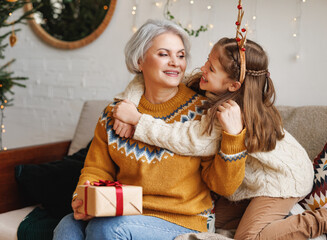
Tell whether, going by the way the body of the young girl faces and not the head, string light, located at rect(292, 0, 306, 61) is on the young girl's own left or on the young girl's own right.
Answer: on the young girl's own right

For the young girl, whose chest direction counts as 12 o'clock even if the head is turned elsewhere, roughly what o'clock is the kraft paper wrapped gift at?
The kraft paper wrapped gift is roughly at 11 o'clock from the young girl.

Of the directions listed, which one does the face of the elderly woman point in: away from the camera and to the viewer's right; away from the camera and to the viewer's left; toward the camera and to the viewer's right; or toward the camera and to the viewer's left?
toward the camera and to the viewer's right

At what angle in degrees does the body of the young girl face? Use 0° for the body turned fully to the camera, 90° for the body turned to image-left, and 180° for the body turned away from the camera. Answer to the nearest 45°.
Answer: approximately 90°

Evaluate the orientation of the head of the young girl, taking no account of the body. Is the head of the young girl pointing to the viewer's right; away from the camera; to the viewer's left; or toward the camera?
to the viewer's left
